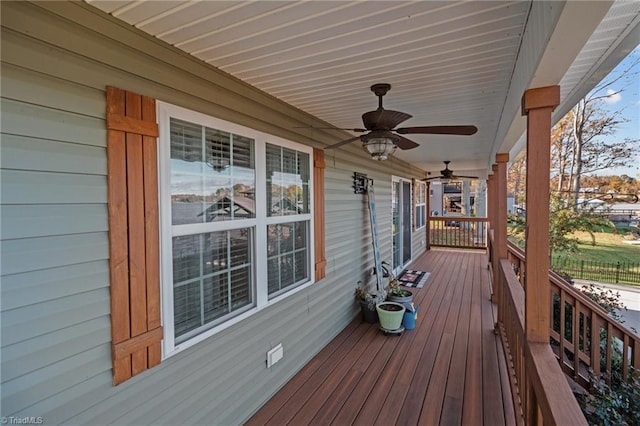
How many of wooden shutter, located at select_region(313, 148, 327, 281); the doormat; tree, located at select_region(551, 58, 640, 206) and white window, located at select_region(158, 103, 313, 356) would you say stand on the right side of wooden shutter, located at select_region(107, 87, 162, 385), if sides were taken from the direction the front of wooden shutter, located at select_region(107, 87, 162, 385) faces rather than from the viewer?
0

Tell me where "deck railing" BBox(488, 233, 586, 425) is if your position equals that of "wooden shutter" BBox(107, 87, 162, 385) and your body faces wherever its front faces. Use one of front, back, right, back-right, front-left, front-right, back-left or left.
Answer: front

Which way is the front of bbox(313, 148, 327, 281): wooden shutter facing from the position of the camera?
facing the viewer and to the right of the viewer

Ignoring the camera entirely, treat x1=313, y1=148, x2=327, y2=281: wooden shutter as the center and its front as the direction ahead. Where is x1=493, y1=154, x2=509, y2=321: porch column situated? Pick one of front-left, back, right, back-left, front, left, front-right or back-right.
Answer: front-left

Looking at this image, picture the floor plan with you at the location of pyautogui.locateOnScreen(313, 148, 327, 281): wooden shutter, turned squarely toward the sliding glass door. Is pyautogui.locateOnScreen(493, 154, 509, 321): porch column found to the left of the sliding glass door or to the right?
right

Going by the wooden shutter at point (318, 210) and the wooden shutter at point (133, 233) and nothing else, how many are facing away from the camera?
0

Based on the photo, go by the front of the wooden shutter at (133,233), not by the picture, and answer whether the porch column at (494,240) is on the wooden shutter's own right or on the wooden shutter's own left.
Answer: on the wooden shutter's own left

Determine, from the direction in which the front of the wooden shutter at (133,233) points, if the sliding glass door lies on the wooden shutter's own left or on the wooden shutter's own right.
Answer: on the wooden shutter's own left

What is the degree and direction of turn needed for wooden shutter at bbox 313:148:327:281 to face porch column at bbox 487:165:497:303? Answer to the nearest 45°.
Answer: approximately 90° to its left

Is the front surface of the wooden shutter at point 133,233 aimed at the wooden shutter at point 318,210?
no

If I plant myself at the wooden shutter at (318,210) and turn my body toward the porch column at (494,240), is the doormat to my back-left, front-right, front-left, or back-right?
front-left
